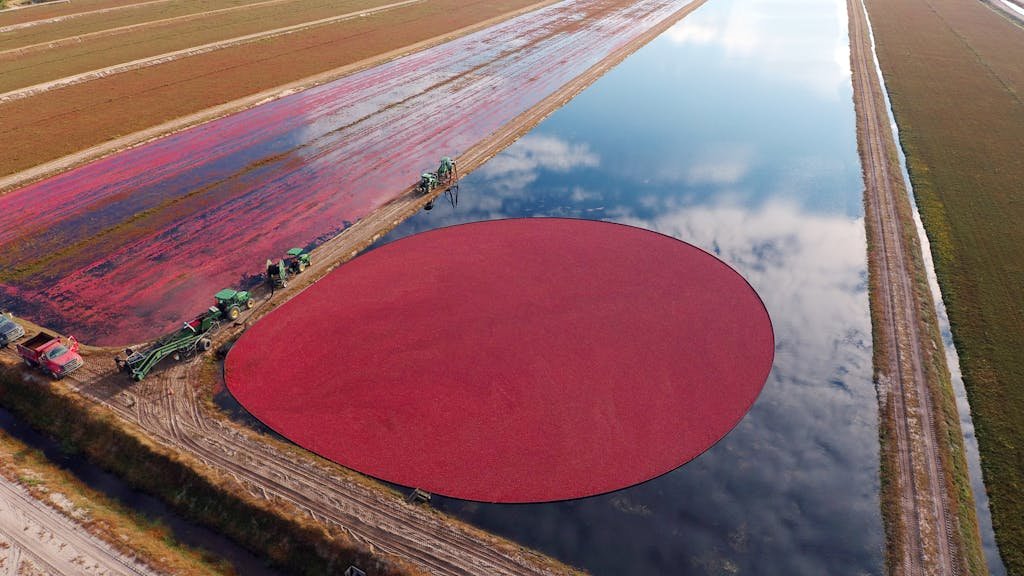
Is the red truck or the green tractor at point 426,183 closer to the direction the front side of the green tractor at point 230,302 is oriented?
the green tractor

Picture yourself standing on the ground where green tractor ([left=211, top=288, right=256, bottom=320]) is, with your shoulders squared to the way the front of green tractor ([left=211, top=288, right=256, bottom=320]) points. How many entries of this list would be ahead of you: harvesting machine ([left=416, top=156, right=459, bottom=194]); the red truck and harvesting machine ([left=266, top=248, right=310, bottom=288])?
2

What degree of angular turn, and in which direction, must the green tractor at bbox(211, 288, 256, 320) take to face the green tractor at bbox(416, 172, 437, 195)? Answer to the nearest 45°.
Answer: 0° — it already faces it

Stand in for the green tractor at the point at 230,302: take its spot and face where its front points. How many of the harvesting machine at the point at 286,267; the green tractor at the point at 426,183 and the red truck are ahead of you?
2

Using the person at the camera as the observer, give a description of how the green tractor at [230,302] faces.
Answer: facing away from the viewer and to the right of the viewer

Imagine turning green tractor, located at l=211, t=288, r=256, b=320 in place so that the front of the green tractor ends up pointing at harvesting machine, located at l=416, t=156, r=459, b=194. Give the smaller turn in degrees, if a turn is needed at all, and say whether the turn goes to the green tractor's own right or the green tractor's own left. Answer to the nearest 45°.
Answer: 0° — it already faces it

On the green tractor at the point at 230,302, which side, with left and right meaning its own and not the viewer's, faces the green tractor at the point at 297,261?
front

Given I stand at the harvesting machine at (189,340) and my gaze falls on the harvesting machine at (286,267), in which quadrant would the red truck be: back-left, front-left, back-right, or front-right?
back-left

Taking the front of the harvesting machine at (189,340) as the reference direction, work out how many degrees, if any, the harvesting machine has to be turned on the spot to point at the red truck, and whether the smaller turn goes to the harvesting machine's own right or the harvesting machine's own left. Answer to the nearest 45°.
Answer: approximately 135° to the harvesting machine's own left

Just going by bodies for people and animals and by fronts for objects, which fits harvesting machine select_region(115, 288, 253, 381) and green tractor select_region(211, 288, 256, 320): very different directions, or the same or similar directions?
same or similar directions

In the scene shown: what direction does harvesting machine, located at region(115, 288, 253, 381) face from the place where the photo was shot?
facing away from the viewer and to the right of the viewer

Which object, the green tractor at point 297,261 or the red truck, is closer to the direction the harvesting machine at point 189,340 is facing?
the green tractor

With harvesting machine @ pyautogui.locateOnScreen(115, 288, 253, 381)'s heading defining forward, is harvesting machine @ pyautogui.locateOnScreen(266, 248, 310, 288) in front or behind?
in front

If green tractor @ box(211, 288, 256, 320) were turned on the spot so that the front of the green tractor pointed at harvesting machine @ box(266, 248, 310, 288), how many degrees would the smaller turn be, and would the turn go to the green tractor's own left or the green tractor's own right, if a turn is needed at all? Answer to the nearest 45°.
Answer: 0° — it already faces it
